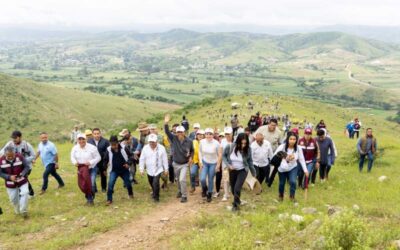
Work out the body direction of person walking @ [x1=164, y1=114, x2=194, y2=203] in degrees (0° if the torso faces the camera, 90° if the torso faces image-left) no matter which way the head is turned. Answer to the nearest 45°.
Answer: approximately 0°

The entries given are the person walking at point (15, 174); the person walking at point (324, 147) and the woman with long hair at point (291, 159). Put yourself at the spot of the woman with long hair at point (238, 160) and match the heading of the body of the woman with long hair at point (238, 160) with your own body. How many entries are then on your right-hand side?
1

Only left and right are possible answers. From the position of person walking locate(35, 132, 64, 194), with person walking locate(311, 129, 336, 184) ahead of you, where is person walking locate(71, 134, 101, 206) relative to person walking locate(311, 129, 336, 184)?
right

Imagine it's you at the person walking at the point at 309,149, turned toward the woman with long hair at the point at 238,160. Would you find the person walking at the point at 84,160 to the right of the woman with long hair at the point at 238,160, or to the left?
right

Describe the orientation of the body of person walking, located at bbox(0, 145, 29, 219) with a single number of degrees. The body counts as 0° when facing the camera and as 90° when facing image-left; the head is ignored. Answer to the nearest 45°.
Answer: approximately 0°

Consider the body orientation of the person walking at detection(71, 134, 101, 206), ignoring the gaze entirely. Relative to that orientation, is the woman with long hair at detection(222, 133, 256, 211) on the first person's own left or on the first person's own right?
on the first person's own left

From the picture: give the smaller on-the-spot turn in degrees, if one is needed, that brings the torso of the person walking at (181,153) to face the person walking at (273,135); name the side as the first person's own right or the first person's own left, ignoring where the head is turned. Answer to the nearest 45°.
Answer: approximately 90° to the first person's own left

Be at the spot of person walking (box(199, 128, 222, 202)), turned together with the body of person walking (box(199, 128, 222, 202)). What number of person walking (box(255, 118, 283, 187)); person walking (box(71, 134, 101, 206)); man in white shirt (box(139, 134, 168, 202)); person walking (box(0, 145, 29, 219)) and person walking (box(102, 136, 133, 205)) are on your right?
4

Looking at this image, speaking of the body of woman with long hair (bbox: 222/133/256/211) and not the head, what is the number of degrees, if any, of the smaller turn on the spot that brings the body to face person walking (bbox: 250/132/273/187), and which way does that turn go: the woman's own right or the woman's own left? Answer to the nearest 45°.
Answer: approximately 180°

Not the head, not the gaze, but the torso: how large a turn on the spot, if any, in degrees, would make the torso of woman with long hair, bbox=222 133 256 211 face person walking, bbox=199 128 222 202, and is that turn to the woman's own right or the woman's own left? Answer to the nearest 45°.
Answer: approximately 135° to the woman's own right
